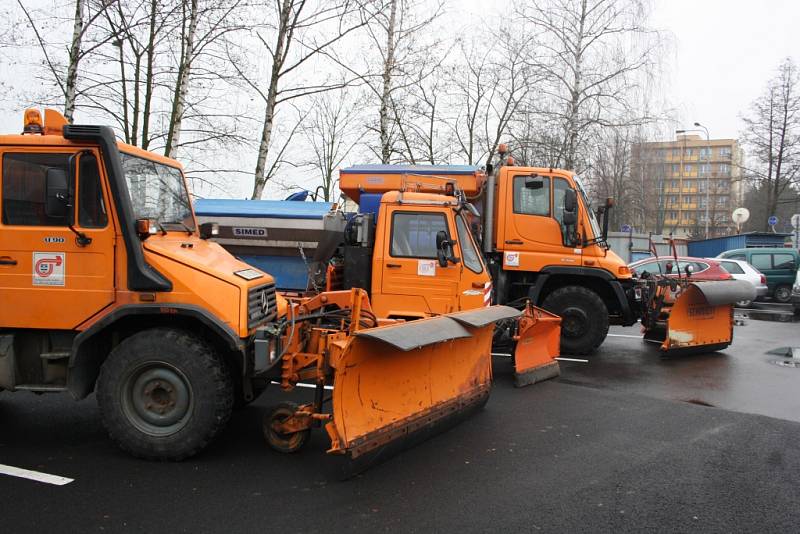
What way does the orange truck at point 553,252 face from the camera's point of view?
to the viewer's right

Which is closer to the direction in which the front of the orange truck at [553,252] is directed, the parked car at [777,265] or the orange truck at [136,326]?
the parked car

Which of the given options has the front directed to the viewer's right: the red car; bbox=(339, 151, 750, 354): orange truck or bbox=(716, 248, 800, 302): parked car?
the orange truck

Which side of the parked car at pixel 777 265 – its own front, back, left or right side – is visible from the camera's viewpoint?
left

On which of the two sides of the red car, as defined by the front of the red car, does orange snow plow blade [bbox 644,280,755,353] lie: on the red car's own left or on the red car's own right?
on the red car's own left

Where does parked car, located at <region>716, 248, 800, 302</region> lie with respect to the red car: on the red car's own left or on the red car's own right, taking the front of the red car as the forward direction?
on the red car's own right

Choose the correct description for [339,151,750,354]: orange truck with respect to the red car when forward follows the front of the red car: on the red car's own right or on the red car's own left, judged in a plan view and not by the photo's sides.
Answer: on the red car's own left

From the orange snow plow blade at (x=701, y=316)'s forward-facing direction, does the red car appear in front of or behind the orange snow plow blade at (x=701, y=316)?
behind

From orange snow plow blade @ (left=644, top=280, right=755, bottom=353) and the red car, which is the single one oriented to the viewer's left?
the red car

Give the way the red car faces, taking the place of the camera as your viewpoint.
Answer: facing to the left of the viewer

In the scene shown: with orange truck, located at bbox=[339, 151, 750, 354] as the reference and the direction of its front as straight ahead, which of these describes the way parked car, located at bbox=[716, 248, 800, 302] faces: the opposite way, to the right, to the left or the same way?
the opposite way
